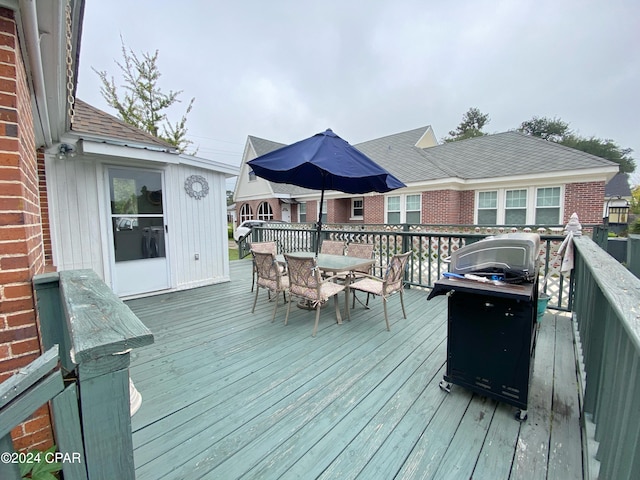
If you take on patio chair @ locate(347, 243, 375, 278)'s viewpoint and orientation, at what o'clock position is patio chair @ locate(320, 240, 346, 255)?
patio chair @ locate(320, 240, 346, 255) is roughly at 3 o'clock from patio chair @ locate(347, 243, 375, 278).

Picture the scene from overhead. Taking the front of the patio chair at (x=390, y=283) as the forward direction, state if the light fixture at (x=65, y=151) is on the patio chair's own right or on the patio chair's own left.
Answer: on the patio chair's own left

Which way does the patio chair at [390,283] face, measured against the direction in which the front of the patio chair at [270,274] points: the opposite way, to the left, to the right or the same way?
to the left

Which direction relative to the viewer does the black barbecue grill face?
to the viewer's left

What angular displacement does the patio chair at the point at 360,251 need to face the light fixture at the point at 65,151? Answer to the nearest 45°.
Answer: approximately 45° to its right

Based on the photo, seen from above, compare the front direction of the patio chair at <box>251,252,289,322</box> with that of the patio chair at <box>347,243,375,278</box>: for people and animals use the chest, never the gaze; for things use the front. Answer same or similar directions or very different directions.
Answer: very different directions

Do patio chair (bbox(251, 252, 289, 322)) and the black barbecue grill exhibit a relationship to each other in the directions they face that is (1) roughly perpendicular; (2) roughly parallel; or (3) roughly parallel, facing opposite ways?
roughly perpendicular

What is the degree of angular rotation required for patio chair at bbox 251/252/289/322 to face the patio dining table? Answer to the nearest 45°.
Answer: approximately 45° to its right

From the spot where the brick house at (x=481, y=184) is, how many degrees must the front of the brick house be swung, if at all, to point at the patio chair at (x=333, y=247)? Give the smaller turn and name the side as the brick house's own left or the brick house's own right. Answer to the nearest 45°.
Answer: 0° — it already faces it

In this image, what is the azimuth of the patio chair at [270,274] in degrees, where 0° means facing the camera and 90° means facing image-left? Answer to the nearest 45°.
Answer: approximately 225°
